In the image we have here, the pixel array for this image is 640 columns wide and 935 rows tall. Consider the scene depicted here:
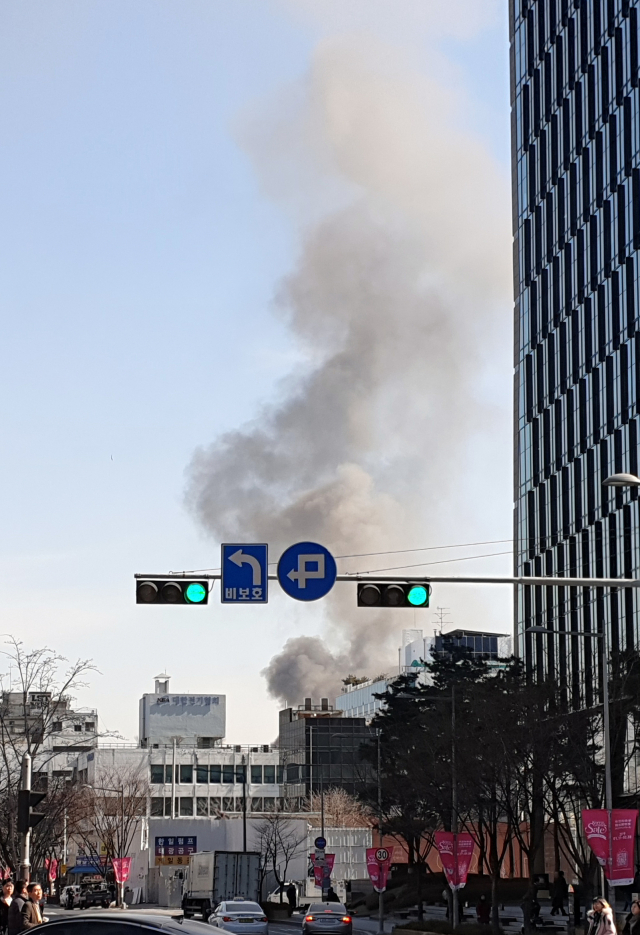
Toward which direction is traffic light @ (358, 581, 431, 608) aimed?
toward the camera

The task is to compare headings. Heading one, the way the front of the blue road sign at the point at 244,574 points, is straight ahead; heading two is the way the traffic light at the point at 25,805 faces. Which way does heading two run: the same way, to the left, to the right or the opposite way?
to the left

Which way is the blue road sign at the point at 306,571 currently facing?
toward the camera

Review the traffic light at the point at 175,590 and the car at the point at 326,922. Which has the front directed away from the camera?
the car

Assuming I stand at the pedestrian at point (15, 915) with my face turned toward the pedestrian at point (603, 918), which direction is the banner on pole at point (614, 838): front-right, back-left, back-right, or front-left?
front-left

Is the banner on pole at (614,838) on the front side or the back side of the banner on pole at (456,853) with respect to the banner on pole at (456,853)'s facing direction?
on the front side

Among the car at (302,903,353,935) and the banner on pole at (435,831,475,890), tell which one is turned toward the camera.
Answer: the banner on pole

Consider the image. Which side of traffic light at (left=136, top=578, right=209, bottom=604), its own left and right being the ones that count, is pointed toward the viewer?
front

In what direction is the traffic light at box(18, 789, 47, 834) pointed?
to the viewer's right

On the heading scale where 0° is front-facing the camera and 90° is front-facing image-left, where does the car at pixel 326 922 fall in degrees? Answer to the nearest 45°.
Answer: approximately 180°

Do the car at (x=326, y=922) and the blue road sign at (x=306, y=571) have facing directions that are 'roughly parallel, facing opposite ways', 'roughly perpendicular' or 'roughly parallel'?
roughly parallel, facing opposite ways

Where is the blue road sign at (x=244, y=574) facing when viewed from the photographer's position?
facing the viewer

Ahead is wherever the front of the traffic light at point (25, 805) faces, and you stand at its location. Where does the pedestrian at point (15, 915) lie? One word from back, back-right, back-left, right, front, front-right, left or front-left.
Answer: right
